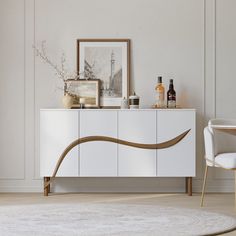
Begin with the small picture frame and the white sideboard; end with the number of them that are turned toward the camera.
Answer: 2

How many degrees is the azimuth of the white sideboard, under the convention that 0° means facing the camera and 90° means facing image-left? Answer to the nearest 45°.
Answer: approximately 0°

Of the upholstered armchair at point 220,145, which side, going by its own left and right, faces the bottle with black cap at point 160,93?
back

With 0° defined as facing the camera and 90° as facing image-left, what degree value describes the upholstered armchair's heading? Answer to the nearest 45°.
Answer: approximately 315°

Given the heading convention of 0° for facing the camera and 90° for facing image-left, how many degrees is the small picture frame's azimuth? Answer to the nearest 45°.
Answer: approximately 0°

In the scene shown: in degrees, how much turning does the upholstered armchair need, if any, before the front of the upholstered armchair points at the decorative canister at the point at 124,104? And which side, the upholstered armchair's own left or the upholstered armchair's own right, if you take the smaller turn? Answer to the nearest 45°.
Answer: approximately 180°

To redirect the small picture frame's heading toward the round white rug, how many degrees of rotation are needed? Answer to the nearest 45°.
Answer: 0° — it already faces it
